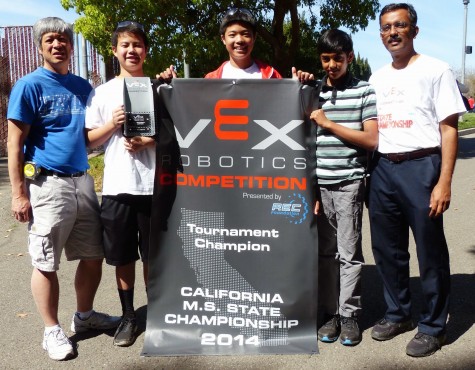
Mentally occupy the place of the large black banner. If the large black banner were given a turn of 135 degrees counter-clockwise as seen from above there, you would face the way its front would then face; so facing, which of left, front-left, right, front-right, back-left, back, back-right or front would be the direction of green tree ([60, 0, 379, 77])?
front-left

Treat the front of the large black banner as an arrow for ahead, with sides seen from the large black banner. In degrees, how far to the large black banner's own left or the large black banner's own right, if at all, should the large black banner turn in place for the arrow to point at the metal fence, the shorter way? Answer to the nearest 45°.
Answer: approximately 135° to the large black banner's own right

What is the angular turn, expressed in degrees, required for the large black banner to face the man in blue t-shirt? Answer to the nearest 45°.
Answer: approximately 90° to its right

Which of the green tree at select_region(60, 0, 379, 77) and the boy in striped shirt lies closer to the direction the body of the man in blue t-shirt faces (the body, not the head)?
the boy in striped shirt

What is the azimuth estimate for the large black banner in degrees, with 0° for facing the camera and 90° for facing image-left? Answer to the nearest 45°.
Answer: approximately 0°

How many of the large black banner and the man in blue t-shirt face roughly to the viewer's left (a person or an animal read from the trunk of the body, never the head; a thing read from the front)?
0

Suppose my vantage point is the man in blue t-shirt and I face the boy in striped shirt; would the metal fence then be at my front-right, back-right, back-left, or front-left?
back-left

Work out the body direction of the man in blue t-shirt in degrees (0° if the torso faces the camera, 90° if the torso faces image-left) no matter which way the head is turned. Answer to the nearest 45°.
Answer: approximately 315°

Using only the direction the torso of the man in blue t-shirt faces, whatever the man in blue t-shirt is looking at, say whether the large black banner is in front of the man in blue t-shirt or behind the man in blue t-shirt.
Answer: in front

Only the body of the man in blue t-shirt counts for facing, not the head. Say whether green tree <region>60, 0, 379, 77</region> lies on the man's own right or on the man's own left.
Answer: on the man's own left

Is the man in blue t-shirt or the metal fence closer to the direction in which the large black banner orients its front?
the man in blue t-shirt
